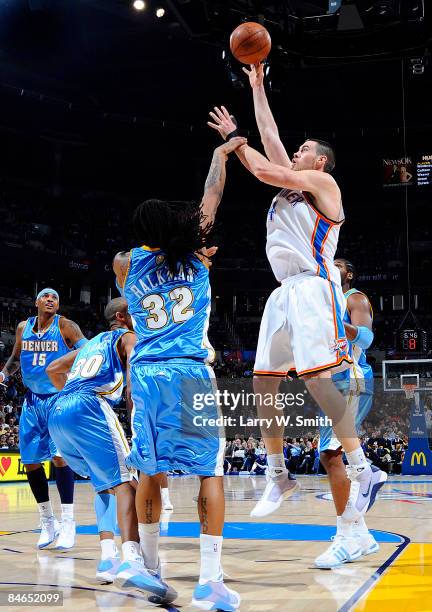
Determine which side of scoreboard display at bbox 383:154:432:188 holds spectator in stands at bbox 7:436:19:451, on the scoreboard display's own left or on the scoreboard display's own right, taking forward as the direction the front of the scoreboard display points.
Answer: on the scoreboard display's own right

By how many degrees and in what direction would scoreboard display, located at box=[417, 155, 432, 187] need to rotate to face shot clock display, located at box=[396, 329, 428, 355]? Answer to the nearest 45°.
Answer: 0° — it already faces it

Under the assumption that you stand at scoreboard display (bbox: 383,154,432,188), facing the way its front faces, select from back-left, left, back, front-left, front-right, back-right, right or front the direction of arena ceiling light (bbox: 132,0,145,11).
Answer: front-right

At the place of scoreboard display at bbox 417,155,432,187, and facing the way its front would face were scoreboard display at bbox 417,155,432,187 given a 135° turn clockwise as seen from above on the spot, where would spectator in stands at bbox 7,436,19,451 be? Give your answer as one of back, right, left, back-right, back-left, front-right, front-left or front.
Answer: left

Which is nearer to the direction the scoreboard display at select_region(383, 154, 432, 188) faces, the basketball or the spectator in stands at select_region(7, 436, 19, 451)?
the basketball

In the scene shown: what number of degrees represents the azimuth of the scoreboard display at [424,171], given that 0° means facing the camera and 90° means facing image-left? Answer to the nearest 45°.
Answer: approximately 0°
